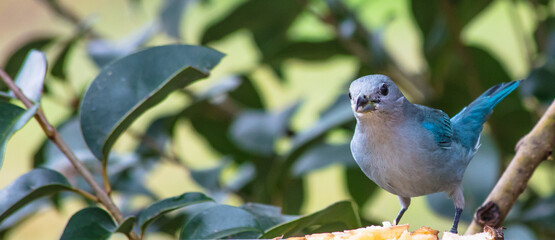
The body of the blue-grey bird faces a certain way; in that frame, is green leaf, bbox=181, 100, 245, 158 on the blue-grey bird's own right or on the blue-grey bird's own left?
on the blue-grey bird's own right

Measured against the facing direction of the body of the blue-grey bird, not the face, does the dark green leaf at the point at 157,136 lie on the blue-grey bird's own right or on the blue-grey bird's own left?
on the blue-grey bird's own right

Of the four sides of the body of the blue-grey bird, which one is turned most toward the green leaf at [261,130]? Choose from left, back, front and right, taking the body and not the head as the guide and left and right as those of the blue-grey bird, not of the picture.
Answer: right

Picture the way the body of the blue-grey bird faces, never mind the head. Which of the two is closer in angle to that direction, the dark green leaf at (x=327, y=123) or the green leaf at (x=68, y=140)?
the green leaf

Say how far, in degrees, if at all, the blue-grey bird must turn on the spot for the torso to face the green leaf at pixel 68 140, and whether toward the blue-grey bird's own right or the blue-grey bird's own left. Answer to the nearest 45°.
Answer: approximately 90° to the blue-grey bird's own right

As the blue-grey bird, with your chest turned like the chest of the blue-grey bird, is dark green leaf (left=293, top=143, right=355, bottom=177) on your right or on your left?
on your right

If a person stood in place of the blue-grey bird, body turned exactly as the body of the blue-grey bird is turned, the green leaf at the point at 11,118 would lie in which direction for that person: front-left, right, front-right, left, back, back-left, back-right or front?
front-right

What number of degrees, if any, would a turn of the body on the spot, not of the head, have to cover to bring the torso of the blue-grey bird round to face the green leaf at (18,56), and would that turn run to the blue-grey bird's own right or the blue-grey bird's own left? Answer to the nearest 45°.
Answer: approximately 90° to the blue-grey bird's own right

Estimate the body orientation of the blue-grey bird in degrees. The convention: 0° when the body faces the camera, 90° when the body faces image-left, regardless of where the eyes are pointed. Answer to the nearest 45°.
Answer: approximately 45°

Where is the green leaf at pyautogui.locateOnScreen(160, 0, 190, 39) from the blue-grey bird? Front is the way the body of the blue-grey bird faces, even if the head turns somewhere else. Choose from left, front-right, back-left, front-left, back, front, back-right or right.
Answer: right

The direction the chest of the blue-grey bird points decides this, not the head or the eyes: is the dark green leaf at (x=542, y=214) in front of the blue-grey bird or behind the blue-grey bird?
behind
